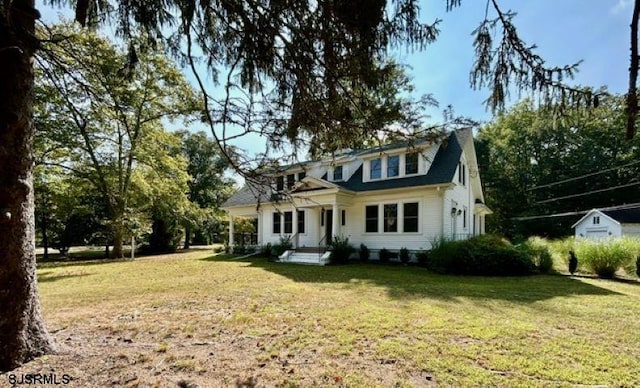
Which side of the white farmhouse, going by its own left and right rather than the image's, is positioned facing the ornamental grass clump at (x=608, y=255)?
left

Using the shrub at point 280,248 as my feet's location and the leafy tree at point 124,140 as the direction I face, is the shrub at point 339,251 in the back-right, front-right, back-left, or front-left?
back-left

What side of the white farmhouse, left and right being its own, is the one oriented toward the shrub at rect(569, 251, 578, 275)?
left

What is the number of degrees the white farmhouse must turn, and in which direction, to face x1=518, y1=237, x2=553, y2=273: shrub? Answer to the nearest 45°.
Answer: approximately 90° to its left

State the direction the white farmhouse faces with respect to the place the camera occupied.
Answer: facing the viewer and to the left of the viewer

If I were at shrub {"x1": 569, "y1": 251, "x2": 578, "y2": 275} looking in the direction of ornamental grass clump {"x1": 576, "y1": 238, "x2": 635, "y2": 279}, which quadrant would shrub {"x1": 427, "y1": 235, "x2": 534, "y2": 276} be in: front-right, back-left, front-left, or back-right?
back-right
